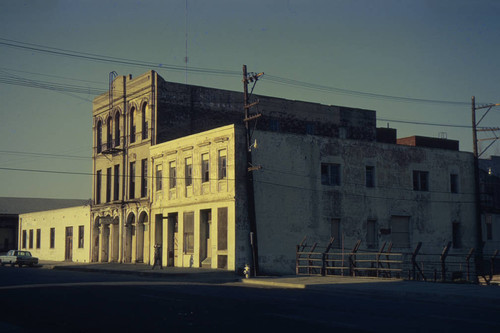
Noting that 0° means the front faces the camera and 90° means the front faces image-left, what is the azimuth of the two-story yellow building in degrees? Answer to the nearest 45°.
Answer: approximately 45°

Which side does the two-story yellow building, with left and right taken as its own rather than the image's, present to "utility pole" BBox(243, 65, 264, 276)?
left
